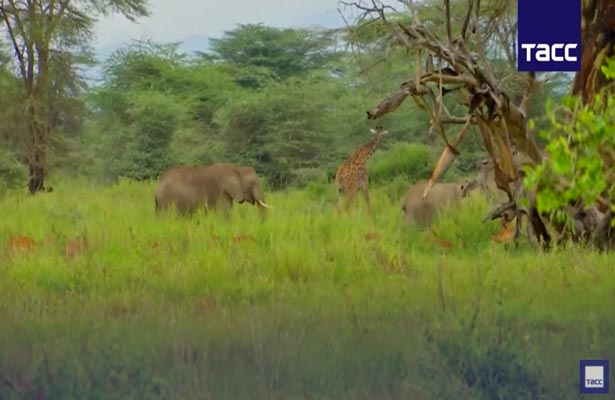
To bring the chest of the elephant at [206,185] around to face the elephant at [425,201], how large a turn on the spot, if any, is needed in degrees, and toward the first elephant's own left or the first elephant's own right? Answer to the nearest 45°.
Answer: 0° — it already faces it

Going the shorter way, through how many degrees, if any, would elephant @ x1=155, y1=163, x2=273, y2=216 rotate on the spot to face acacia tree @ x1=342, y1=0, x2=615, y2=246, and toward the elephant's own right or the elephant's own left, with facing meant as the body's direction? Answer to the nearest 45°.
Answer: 0° — it already faces it

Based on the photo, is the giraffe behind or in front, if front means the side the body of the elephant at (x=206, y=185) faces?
in front

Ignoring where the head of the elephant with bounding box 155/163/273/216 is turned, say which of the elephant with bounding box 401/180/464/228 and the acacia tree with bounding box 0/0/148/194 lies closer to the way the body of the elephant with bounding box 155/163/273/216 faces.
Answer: the elephant

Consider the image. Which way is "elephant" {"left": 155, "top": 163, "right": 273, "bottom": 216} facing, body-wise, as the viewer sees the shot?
to the viewer's right

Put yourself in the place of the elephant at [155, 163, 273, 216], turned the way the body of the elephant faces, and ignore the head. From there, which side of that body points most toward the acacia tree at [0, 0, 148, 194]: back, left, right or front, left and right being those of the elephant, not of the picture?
back
